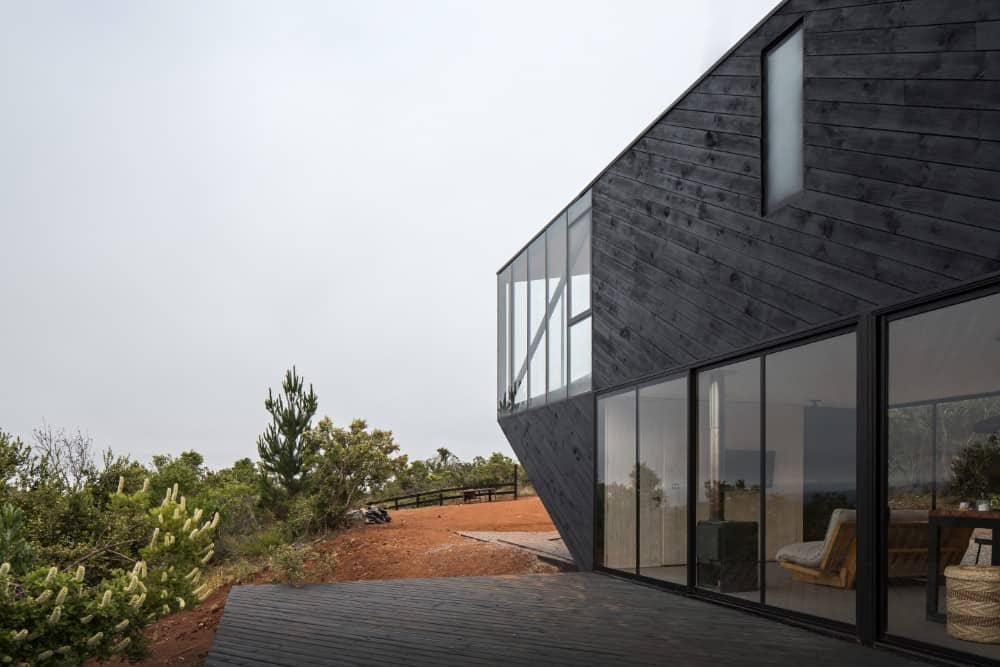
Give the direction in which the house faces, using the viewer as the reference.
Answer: facing the viewer and to the left of the viewer

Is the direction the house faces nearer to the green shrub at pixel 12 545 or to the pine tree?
the green shrub

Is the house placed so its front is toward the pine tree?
no
